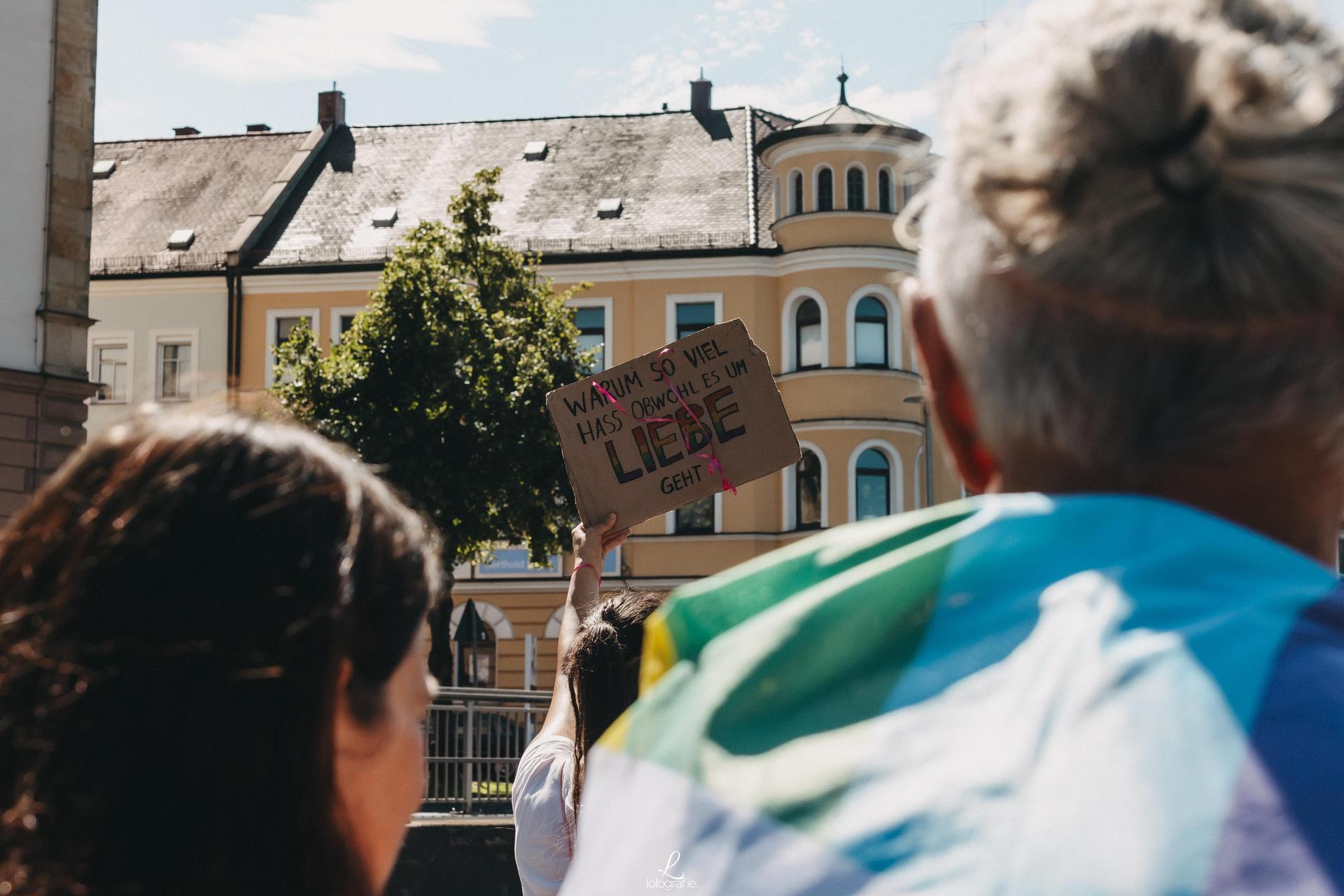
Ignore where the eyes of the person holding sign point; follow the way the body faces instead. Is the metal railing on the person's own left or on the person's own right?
on the person's own left

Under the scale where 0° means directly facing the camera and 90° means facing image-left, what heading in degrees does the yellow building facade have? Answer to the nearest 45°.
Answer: approximately 0°

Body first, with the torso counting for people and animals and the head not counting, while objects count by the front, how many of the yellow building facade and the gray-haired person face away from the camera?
1

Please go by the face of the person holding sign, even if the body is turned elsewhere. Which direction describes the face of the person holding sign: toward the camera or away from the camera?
away from the camera

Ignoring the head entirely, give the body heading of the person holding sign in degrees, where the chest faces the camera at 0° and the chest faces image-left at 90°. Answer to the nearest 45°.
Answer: approximately 225°

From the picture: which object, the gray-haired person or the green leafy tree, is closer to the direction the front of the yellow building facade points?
the gray-haired person

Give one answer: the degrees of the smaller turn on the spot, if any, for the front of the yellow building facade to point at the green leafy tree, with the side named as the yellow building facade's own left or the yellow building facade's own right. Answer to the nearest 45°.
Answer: approximately 45° to the yellow building facade's own right

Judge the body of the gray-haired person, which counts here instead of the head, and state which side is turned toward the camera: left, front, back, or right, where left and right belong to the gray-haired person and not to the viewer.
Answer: back

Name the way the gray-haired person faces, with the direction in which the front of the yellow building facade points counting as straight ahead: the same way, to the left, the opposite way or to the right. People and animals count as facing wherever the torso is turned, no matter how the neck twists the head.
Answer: the opposite way

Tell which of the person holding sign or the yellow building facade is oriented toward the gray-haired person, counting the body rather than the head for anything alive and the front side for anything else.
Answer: the yellow building facade
